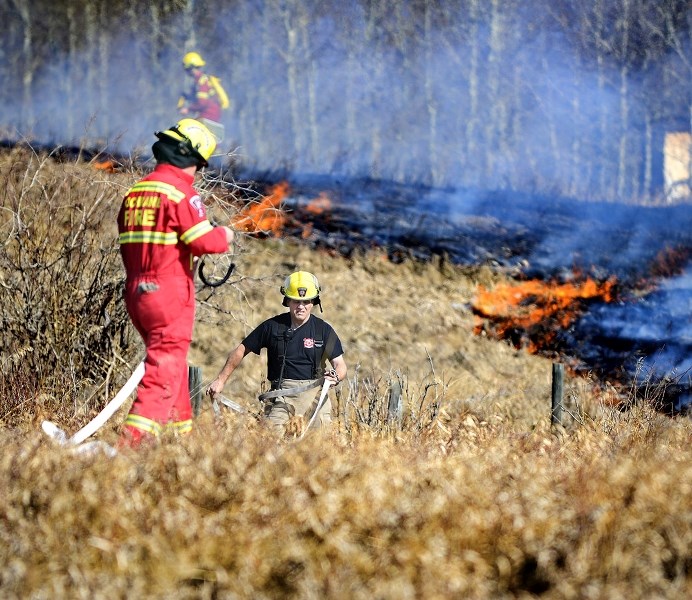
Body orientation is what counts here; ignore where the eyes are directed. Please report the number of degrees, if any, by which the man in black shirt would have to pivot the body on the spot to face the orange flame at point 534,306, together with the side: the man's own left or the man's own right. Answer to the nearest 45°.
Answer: approximately 135° to the man's own left

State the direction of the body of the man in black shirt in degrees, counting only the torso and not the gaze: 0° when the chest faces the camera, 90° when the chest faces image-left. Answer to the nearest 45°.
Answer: approximately 0°

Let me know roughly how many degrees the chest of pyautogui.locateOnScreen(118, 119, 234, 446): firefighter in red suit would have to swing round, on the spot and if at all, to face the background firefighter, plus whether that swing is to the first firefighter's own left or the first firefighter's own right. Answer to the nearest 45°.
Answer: approximately 45° to the first firefighter's own left

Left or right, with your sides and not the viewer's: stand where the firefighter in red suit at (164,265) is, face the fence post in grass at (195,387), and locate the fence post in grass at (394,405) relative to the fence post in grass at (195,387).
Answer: right

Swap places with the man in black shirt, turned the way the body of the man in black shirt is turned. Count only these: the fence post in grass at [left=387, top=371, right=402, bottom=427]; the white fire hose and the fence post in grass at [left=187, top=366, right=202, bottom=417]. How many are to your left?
1

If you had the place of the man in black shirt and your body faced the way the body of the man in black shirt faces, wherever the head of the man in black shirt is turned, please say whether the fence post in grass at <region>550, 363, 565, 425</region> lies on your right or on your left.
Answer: on your left

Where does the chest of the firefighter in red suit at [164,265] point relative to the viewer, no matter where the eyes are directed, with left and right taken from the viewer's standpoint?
facing away from the viewer and to the right of the viewer

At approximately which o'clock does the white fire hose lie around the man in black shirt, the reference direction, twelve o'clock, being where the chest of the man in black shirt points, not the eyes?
The white fire hose is roughly at 1 o'clock from the man in black shirt.

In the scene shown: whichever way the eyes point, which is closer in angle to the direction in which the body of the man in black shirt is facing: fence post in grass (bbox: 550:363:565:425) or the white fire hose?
the white fire hose

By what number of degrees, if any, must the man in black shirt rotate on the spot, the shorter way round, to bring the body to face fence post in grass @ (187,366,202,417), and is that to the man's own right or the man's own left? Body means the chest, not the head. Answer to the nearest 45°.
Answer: approximately 135° to the man's own right

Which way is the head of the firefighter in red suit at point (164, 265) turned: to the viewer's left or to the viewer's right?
to the viewer's right

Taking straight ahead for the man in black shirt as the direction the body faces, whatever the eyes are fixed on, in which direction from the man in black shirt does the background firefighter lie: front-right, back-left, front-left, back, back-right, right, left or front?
back

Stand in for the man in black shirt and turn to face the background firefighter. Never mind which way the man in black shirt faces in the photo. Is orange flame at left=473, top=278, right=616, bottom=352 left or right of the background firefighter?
right
